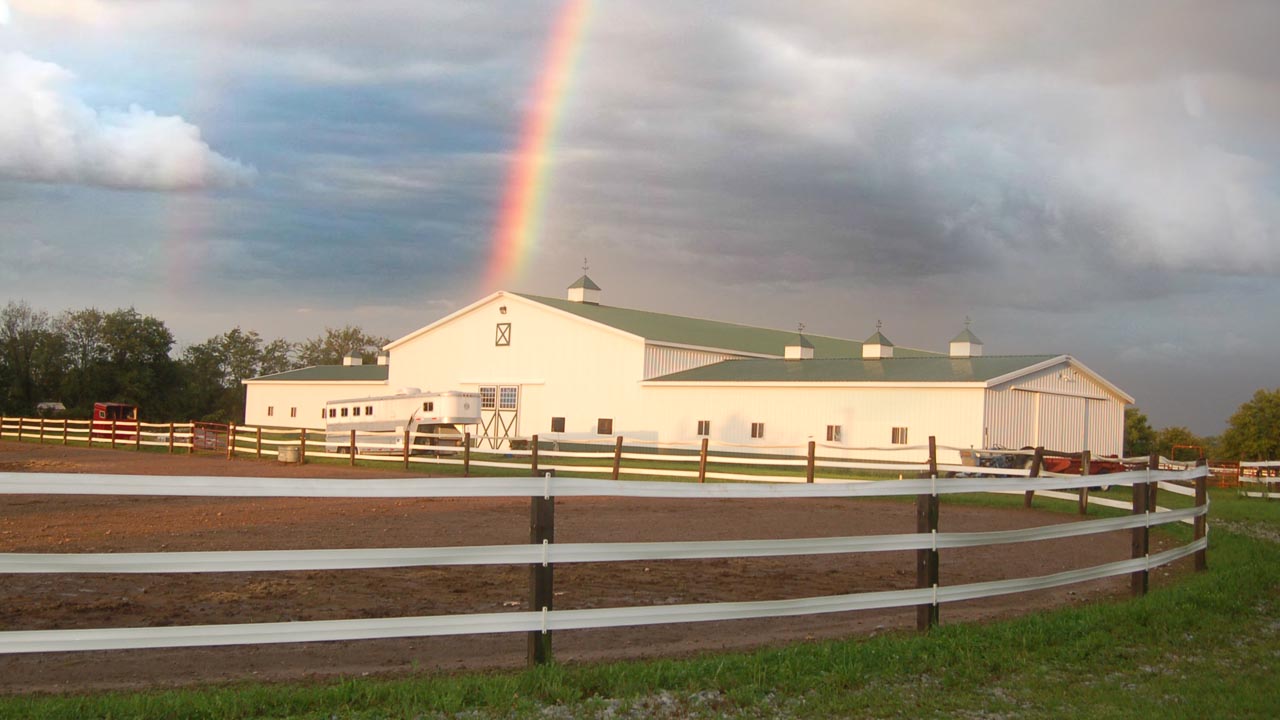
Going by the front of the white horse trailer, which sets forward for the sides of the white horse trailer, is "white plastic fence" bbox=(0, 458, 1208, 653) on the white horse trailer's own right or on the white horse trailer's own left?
on the white horse trailer's own right

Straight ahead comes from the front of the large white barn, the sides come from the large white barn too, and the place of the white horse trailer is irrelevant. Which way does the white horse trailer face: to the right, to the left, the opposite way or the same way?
to the left

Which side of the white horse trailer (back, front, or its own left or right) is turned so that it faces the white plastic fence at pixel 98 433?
back

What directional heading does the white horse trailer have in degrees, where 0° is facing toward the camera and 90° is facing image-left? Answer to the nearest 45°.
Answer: approximately 315°

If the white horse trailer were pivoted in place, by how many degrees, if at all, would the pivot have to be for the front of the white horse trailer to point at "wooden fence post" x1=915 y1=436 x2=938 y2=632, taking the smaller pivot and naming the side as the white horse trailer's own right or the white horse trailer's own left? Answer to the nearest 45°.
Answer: approximately 45° to the white horse trailer's own right

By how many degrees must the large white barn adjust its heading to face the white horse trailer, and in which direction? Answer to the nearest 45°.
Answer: approximately 45° to its right

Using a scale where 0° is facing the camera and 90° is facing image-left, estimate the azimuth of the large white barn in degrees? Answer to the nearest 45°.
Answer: approximately 45°

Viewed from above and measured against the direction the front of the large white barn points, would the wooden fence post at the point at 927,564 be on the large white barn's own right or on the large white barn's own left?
on the large white barn's own left
